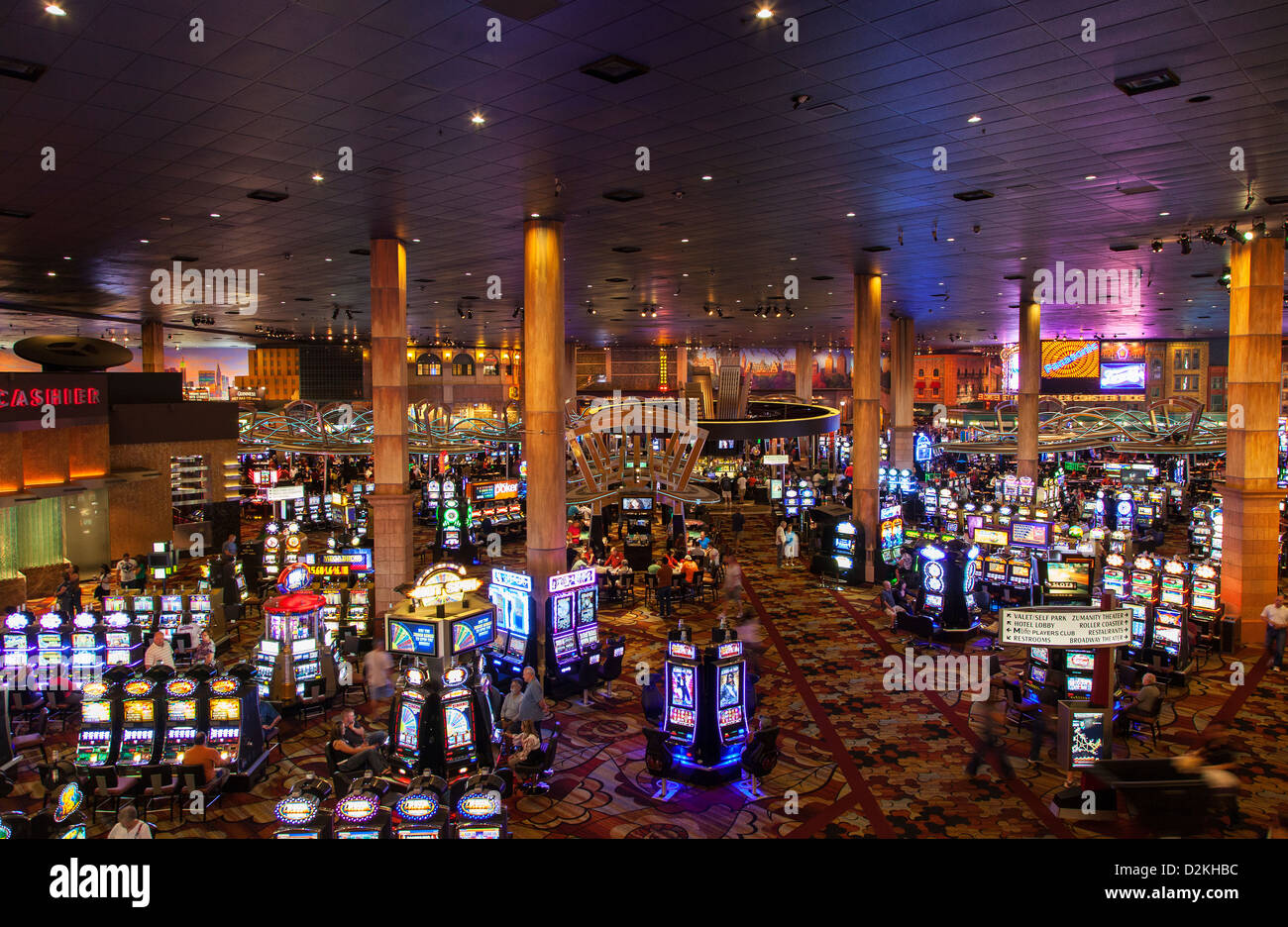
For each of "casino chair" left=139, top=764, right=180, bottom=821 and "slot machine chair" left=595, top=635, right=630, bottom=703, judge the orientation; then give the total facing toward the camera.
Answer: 0

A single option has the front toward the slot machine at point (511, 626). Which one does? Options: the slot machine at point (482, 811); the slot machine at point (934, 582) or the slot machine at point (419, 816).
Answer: the slot machine at point (934, 582)

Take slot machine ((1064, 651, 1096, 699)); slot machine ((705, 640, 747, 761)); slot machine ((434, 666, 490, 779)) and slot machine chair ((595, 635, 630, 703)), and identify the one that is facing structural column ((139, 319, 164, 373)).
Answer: the slot machine chair

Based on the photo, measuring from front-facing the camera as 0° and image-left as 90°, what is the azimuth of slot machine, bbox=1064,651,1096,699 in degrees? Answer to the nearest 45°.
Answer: approximately 0°

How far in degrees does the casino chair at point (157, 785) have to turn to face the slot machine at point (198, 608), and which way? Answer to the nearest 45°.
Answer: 0° — it already faces it

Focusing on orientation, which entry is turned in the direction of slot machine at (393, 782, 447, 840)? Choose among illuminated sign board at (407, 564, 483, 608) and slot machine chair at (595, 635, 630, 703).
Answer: the illuminated sign board

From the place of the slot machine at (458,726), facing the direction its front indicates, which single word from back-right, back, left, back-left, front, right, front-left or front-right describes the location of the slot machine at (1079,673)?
left

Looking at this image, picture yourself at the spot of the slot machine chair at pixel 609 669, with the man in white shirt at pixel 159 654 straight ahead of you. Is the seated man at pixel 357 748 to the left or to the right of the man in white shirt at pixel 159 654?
left

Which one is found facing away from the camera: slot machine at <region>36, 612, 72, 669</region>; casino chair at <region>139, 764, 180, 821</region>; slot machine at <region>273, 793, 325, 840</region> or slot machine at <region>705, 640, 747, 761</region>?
the casino chair

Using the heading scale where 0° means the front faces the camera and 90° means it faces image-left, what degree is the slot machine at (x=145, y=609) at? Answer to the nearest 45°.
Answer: approximately 0°

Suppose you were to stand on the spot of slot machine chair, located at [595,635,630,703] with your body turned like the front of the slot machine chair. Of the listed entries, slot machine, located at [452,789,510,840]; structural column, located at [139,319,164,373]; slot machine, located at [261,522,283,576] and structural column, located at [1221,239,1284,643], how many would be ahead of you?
2

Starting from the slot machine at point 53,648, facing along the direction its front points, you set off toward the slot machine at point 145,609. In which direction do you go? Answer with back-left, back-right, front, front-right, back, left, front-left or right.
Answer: back-left

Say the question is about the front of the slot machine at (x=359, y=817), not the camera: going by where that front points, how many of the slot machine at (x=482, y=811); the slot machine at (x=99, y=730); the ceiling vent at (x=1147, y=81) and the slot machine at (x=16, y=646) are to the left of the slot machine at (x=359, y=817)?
2

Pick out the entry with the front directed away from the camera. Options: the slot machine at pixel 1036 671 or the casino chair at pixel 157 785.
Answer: the casino chair

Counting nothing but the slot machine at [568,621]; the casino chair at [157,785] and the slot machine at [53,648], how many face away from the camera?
1

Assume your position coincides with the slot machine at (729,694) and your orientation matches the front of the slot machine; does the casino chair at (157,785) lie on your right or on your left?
on your right

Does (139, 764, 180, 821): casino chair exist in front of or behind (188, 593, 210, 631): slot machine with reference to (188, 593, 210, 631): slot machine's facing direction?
in front

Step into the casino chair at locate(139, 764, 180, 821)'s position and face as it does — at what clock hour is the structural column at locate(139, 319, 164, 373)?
The structural column is roughly at 12 o'clock from the casino chair.

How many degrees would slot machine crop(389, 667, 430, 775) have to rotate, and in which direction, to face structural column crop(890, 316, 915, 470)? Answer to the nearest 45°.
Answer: approximately 180°

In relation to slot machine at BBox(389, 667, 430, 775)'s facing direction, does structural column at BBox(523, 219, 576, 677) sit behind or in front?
behind
